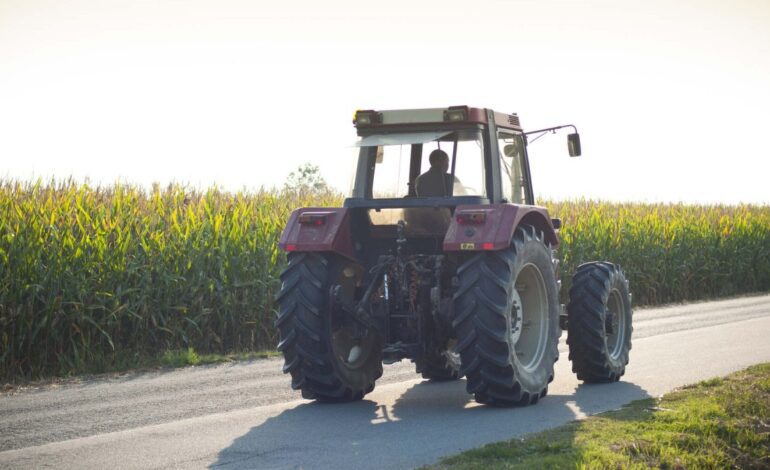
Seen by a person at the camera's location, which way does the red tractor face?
facing away from the viewer and to the right of the viewer

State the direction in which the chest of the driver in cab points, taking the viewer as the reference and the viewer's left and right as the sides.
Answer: facing away from the viewer and to the right of the viewer
